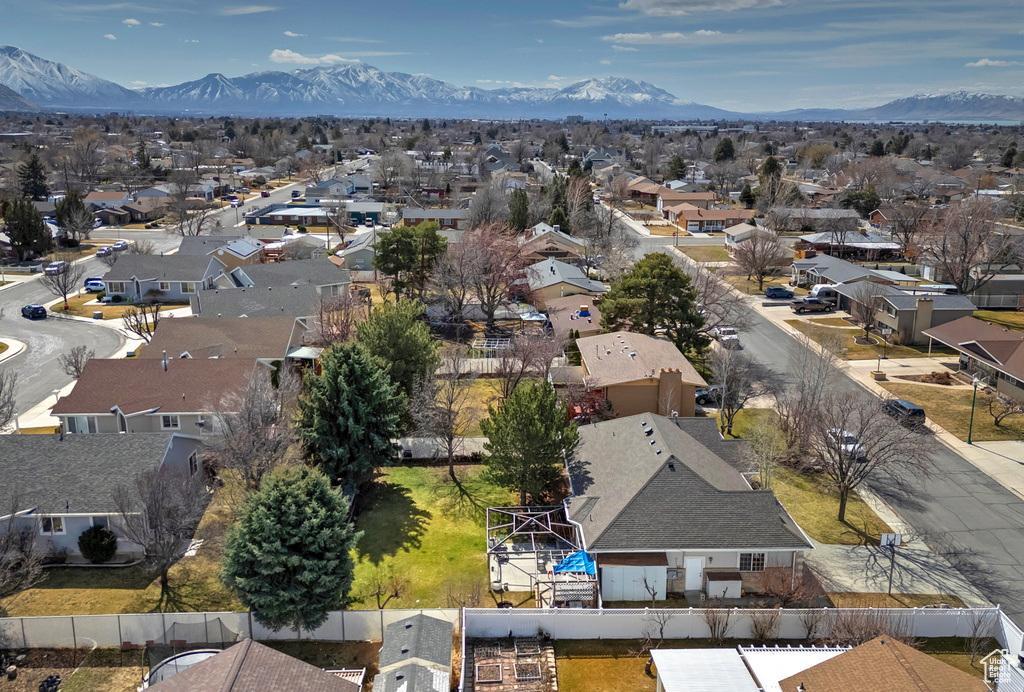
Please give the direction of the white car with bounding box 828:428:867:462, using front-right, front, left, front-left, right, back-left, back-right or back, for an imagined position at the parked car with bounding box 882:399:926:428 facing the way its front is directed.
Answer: back-left

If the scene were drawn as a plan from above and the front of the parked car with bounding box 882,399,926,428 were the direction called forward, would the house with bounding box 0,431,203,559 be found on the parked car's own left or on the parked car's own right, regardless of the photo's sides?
on the parked car's own left

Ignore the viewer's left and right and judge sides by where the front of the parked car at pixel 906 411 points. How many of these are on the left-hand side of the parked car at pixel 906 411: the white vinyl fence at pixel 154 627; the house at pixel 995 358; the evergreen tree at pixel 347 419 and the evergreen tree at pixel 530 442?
3

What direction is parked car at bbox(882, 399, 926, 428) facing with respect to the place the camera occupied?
facing away from the viewer and to the left of the viewer

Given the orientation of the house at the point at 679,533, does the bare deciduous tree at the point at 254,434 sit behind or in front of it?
behind

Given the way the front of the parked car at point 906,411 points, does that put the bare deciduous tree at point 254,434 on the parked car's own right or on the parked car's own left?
on the parked car's own left
